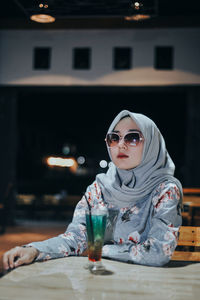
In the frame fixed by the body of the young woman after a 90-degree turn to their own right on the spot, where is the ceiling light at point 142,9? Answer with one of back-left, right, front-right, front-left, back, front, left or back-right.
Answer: front-right

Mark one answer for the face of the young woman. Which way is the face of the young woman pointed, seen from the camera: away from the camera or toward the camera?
toward the camera

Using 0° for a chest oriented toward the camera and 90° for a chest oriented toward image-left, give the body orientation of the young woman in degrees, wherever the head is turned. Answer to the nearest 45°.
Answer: approximately 45°
